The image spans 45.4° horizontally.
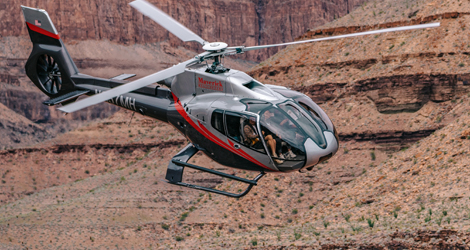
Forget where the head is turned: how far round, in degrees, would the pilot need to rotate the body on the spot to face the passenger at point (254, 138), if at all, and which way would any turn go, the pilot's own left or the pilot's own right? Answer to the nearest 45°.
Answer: approximately 135° to the pilot's own right

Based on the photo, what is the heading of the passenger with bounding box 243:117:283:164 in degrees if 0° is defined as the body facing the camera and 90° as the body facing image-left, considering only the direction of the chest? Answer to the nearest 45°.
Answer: approximately 315°

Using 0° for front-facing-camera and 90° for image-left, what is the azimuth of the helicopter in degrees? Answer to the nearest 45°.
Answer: approximately 315°

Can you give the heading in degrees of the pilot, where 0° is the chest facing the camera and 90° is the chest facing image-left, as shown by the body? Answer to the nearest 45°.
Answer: approximately 315°

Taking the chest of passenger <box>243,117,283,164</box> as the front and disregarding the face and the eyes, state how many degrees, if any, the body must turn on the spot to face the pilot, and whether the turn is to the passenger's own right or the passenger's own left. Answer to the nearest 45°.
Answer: approximately 45° to the passenger's own left
